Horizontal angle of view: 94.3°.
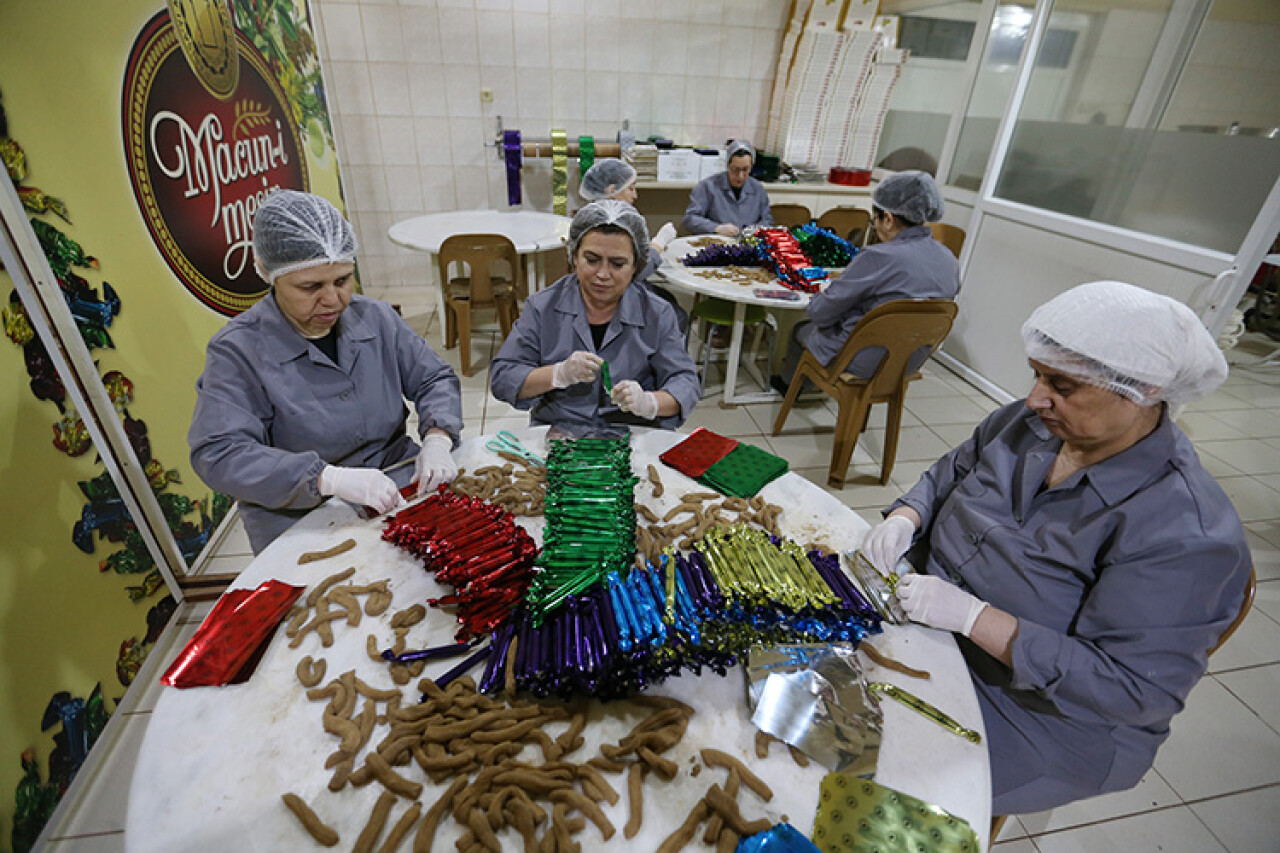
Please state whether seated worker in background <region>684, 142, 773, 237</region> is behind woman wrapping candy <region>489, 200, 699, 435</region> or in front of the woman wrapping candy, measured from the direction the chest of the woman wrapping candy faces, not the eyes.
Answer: behind

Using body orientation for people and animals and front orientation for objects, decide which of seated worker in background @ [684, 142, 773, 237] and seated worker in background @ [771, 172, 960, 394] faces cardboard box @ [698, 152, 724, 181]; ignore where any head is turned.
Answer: seated worker in background @ [771, 172, 960, 394]

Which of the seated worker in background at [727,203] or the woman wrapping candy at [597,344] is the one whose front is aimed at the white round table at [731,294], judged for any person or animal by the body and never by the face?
the seated worker in background

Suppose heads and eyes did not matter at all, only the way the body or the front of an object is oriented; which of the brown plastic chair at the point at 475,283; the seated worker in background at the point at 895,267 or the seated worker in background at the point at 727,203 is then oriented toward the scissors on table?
the seated worker in background at the point at 727,203

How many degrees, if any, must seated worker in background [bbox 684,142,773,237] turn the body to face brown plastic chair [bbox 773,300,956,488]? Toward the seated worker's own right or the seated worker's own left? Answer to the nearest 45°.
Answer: approximately 45° to the seated worker's own left

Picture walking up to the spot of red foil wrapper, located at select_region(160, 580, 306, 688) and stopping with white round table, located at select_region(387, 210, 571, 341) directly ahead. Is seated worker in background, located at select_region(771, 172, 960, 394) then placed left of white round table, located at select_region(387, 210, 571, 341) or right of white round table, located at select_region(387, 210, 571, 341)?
right

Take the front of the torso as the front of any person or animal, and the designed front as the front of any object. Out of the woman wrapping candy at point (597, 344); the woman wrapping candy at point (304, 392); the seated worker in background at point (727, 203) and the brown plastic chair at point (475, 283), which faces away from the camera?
the brown plastic chair

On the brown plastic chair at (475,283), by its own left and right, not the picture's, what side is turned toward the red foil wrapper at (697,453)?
back

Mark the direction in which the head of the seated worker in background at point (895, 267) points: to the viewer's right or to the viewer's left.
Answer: to the viewer's left

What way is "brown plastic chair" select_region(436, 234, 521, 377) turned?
away from the camera

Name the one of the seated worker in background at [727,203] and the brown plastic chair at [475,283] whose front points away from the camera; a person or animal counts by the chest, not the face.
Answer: the brown plastic chair

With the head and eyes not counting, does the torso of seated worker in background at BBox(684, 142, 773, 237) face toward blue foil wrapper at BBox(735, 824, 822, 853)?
yes

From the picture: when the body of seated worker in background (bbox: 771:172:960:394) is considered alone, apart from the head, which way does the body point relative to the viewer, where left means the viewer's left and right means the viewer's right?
facing away from the viewer and to the left of the viewer

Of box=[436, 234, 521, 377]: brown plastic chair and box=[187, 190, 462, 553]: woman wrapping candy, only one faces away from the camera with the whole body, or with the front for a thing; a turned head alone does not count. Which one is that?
the brown plastic chair

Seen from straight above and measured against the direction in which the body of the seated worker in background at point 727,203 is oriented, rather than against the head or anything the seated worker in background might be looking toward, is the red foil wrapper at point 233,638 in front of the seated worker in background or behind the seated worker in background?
in front

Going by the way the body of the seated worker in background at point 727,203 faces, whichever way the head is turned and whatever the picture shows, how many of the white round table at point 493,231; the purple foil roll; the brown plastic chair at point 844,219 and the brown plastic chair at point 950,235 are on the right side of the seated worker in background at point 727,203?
2
